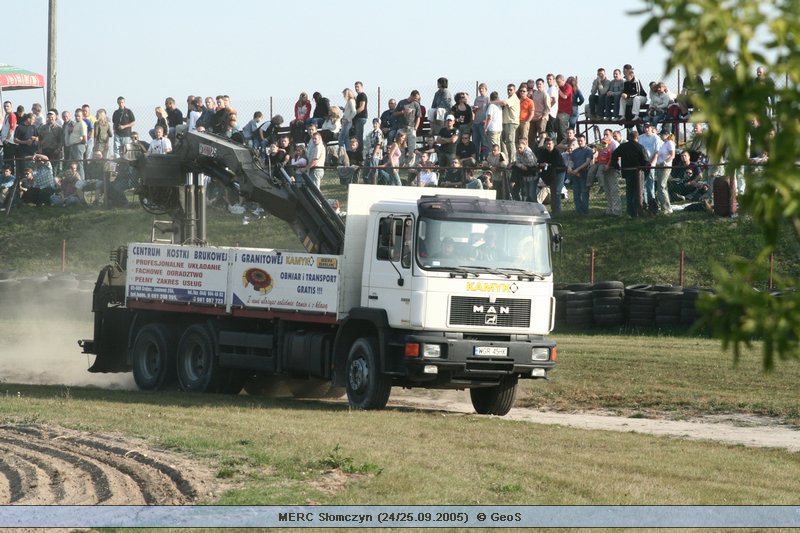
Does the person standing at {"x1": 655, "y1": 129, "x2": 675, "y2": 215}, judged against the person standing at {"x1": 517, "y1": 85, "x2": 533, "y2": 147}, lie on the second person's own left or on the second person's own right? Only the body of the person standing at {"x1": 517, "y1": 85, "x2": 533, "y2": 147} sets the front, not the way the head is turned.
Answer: on the second person's own left

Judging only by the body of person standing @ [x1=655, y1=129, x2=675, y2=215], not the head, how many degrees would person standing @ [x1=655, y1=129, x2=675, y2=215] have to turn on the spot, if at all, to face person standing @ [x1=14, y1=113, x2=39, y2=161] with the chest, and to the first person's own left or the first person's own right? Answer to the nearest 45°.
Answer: approximately 45° to the first person's own right

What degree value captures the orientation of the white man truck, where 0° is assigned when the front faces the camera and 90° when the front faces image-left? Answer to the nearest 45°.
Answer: approximately 315°

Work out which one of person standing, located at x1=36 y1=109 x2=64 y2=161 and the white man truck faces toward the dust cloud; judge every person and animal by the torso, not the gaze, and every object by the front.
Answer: the person standing

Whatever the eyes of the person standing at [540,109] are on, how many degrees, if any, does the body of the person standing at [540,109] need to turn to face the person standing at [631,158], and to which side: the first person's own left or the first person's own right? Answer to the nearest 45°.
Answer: approximately 90° to the first person's own left

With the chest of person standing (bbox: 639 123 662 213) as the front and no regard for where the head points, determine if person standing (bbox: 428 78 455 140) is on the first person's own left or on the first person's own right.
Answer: on the first person's own right

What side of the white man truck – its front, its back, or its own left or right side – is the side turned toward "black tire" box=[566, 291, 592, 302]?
left
